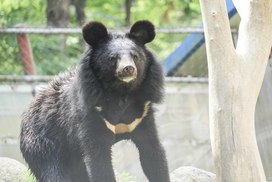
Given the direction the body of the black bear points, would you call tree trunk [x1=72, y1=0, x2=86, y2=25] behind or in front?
behind

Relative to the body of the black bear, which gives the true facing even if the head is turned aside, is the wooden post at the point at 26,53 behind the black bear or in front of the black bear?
behind

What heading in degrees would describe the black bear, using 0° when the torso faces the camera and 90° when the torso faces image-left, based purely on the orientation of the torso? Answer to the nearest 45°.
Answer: approximately 315°

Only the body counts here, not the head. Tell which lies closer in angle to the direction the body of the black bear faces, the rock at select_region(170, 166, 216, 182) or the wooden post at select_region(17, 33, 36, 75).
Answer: the rock

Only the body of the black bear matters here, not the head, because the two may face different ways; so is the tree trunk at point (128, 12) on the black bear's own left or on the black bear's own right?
on the black bear's own left

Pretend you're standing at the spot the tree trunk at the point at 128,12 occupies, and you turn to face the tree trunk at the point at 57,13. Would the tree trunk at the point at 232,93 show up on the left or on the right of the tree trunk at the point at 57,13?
left

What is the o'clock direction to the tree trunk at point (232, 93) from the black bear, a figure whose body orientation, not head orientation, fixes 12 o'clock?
The tree trunk is roughly at 11 o'clock from the black bear.

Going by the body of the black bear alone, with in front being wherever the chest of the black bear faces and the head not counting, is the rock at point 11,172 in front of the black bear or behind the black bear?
behind

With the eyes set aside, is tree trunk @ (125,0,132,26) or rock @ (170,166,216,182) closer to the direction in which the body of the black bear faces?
the rock
